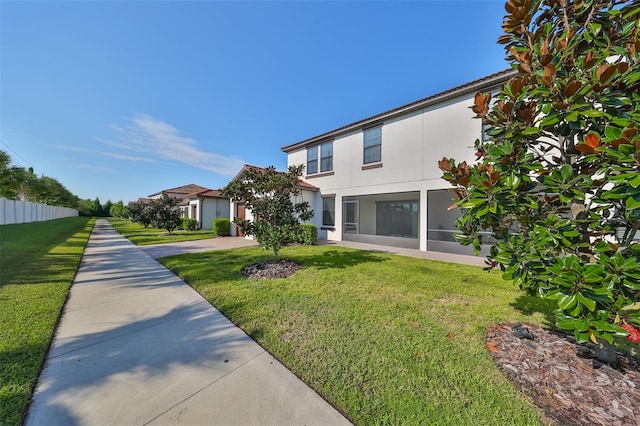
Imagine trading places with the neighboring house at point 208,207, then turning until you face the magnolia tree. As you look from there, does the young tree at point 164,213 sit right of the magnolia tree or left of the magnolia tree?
right

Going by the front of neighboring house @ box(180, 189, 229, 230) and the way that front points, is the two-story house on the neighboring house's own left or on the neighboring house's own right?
on the neighboring house's own left

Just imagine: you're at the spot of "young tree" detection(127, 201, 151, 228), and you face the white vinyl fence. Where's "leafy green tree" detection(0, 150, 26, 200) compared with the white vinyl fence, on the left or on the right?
left

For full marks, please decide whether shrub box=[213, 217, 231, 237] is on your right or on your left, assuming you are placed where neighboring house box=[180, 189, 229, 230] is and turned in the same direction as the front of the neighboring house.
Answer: on your left
